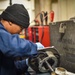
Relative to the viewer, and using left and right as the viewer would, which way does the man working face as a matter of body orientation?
facing to the right of the viewer

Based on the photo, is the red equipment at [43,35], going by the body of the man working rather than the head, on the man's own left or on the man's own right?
on the man's own left
